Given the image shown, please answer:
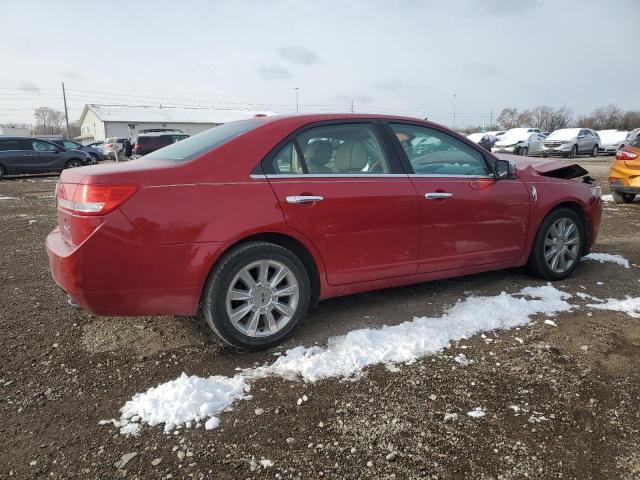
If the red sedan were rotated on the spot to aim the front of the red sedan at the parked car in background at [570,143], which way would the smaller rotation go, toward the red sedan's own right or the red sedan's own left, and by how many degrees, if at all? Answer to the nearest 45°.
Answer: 0° — it already faces it

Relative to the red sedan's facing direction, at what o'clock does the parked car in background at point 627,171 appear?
The parked car in background is roughly at 12 o'clock from the red sedan.

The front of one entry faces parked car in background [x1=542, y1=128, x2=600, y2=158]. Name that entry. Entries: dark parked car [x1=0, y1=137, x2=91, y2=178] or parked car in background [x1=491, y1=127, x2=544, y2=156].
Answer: the dark parked car

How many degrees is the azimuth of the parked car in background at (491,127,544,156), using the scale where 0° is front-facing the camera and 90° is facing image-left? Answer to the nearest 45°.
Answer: approximately 45°

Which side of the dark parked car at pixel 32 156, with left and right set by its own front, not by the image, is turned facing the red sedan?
right

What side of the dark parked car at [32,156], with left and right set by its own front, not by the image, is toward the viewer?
right

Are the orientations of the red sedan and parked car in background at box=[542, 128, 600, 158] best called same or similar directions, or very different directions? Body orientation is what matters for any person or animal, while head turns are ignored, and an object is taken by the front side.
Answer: very different directions

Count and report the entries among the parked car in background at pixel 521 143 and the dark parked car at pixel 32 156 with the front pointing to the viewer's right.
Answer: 1

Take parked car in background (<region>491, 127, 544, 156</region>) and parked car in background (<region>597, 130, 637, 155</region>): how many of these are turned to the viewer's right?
0

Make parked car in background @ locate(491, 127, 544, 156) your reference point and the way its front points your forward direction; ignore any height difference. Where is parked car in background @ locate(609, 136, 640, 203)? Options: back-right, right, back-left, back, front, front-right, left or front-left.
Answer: front-left

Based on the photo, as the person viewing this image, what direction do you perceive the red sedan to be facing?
facing away from the viewer and to the right of the viewer
